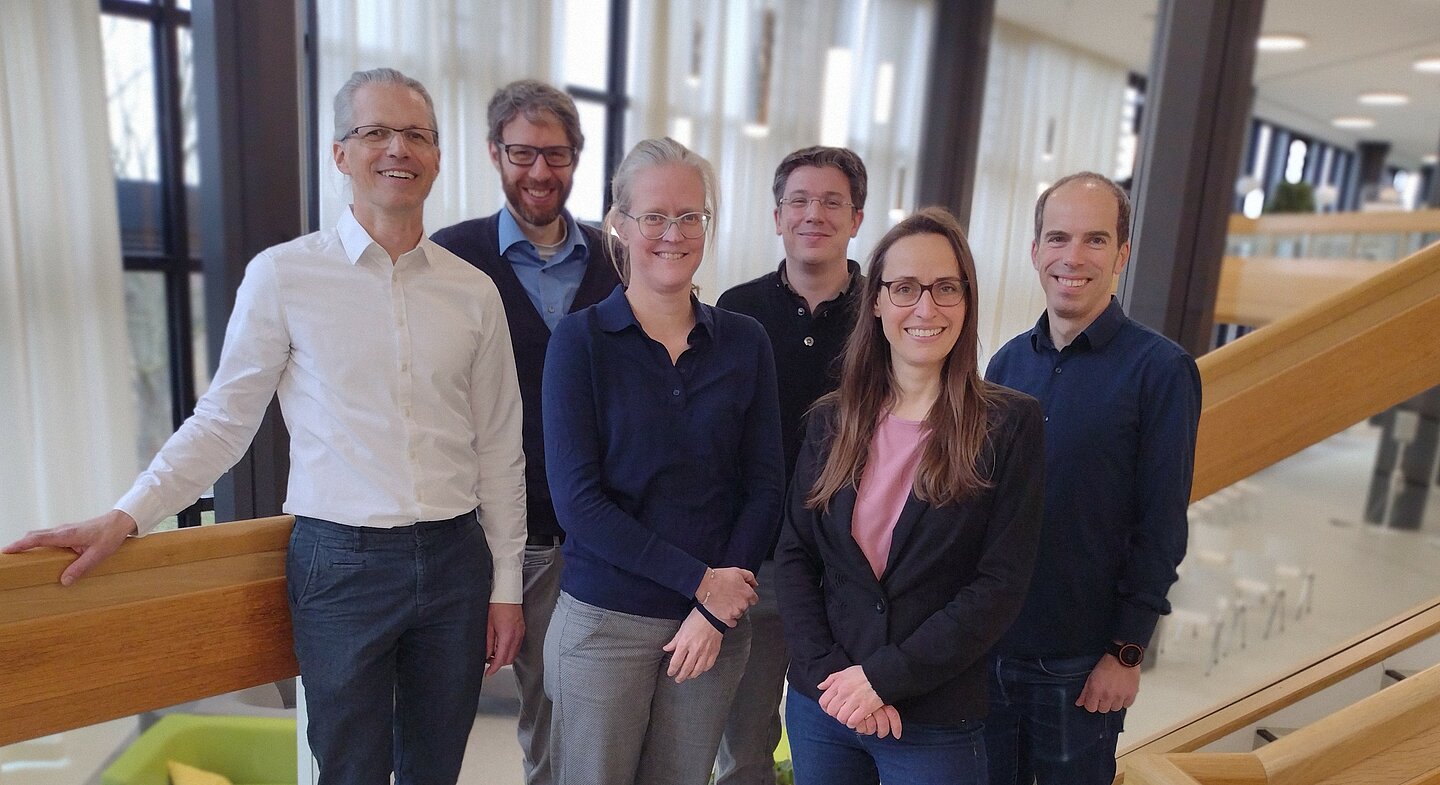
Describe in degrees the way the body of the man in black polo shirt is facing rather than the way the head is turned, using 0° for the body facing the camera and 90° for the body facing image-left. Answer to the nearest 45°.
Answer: approximately 0°

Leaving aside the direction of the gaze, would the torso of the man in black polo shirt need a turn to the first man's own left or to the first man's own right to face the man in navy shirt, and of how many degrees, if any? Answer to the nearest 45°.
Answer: approximately 45° to the first man's own left

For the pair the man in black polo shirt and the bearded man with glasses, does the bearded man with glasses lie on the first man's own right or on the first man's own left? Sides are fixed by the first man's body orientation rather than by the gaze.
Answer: on the first man's own right

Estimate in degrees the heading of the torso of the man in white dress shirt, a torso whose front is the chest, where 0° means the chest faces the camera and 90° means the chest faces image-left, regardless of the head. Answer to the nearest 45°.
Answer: approximately 0°

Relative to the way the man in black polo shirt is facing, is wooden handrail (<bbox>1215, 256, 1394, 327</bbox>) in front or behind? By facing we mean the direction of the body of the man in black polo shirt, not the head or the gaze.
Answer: behind

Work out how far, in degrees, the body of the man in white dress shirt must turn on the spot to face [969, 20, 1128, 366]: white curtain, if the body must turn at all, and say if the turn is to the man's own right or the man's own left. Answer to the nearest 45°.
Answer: approximately 135° to the man's own left

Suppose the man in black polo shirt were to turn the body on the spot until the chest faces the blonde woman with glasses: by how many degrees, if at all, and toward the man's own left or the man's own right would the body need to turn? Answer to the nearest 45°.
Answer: approximately 45° to the man's own right

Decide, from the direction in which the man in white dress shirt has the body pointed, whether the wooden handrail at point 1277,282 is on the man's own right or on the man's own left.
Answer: on the man's own left

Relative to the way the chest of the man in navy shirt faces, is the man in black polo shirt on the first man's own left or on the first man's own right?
on the first man's own right

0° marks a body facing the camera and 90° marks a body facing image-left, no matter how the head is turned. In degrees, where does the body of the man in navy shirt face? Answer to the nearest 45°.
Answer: approximately 45°

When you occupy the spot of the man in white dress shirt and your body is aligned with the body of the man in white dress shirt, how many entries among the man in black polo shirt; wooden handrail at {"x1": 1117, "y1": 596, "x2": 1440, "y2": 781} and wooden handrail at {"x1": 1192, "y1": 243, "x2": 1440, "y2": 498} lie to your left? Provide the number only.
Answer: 3

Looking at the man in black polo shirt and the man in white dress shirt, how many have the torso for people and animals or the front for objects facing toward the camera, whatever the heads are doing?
2
